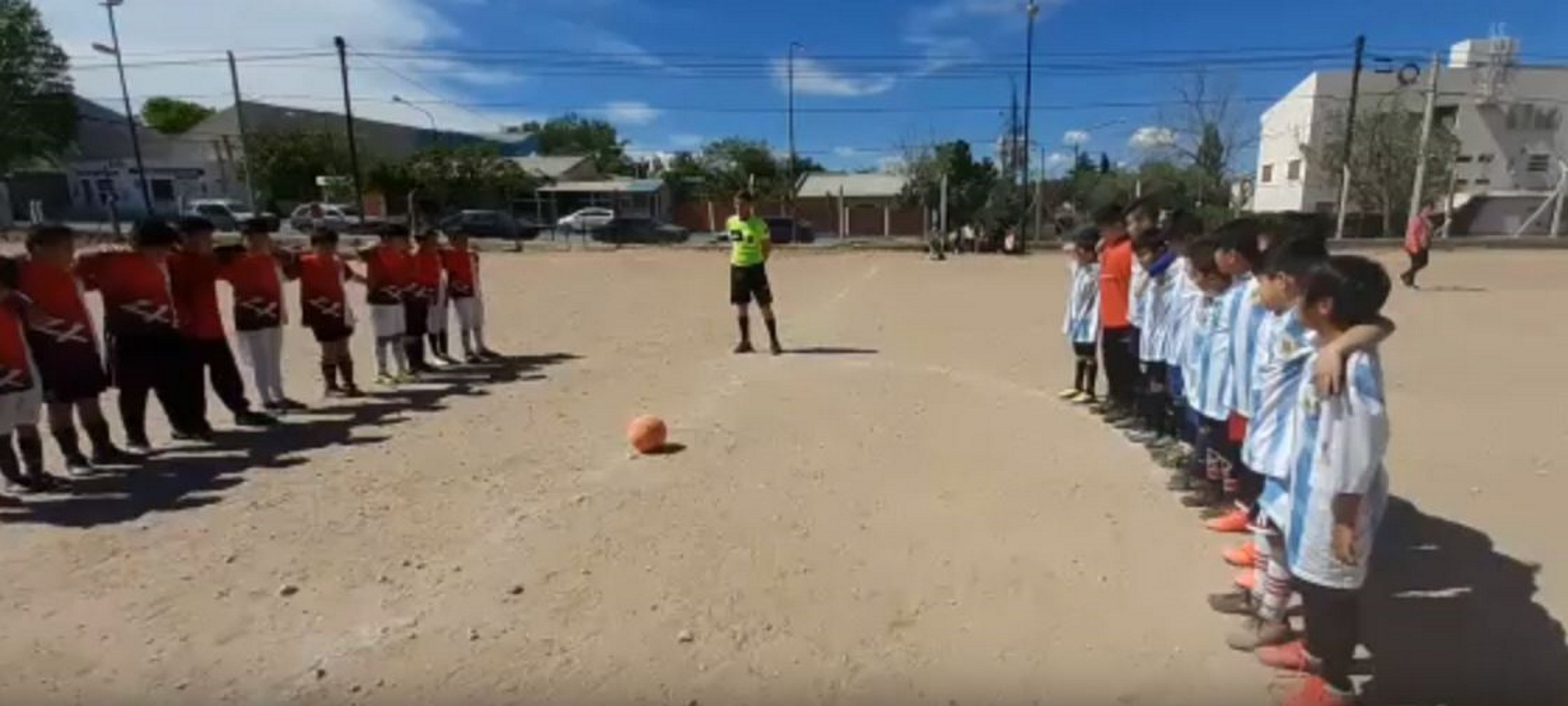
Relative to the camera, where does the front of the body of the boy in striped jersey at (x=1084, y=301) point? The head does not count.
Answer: to the viewer's left

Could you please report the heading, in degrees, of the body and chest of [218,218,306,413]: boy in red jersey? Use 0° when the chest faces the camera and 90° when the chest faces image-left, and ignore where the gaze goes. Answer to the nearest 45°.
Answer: approximately 315°

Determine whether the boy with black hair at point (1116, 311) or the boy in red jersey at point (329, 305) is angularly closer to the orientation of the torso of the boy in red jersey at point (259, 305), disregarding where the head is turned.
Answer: the boy with black hair

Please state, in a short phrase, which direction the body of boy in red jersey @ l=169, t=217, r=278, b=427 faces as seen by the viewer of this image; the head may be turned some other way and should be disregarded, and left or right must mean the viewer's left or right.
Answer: facing the viewer and to the right of the viewer

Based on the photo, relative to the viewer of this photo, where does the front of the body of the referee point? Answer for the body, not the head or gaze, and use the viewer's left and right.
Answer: facing the viewer

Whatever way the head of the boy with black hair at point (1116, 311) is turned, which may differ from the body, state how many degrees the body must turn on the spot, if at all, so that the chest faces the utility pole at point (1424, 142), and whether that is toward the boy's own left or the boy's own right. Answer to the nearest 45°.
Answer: approximately 90° to the boy's own right

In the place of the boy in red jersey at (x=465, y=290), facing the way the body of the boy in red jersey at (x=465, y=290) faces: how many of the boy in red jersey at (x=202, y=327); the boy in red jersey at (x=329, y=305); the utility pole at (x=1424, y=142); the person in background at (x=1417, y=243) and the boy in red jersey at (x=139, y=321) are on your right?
3

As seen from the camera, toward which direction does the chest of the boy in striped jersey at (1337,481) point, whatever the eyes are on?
to the viewer's left

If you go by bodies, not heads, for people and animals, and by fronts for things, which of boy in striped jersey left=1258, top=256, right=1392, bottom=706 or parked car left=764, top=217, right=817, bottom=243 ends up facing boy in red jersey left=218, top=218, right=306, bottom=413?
the boy in striped jersey
